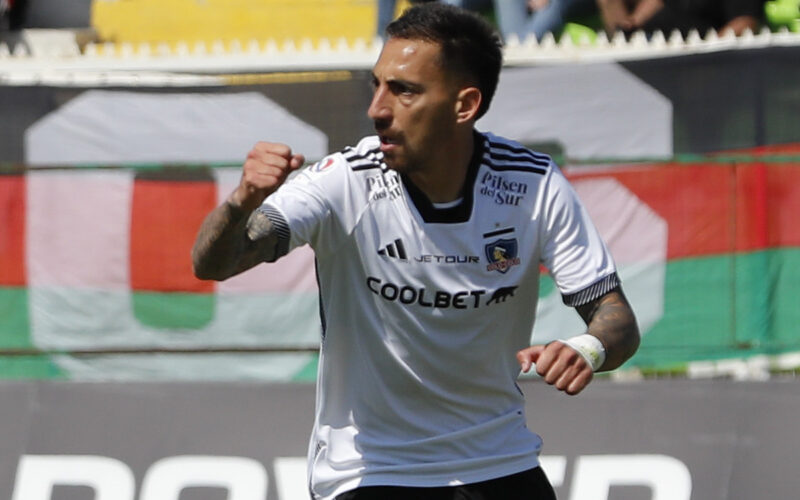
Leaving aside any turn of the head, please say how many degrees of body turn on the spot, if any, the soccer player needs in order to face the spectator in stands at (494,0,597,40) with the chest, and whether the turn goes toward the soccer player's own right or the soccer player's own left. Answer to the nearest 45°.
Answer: approximately 180°

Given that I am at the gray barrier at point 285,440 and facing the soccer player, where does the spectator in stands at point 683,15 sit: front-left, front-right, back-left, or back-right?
back-left

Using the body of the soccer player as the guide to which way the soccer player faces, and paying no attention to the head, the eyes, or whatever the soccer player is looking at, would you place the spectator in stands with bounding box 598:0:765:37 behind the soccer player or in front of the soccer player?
behind

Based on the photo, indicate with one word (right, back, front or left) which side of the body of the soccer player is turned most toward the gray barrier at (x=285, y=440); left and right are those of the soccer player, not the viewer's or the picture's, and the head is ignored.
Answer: back

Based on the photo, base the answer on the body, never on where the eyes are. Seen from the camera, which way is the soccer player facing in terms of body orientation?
toward the camera

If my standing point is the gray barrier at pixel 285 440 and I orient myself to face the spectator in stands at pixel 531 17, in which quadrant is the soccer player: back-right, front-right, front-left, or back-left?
back-right
